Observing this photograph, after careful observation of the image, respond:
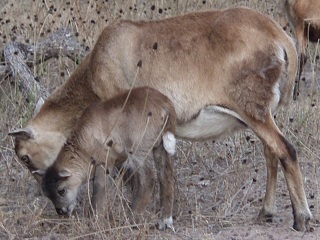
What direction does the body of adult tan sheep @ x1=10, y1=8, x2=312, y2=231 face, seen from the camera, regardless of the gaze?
to the viewer's left

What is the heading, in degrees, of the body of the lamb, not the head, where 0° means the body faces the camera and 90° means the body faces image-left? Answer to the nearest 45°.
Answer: approximately 90°

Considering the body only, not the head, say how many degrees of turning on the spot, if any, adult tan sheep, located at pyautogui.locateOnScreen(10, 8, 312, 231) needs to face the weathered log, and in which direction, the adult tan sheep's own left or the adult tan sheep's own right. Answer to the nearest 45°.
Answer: approximately 45° to the adult tan sheep's own right
